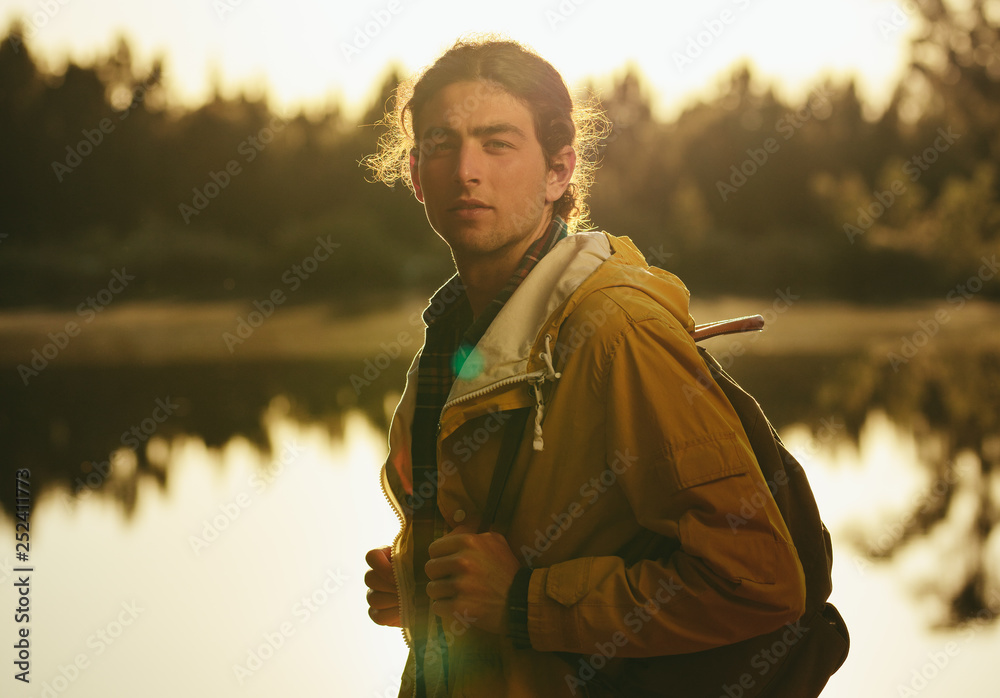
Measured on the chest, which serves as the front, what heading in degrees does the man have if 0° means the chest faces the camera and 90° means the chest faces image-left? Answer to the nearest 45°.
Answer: approximately 45°
